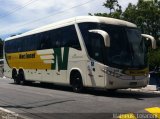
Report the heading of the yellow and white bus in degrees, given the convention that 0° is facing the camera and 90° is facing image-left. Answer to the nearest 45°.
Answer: approximately 315°
